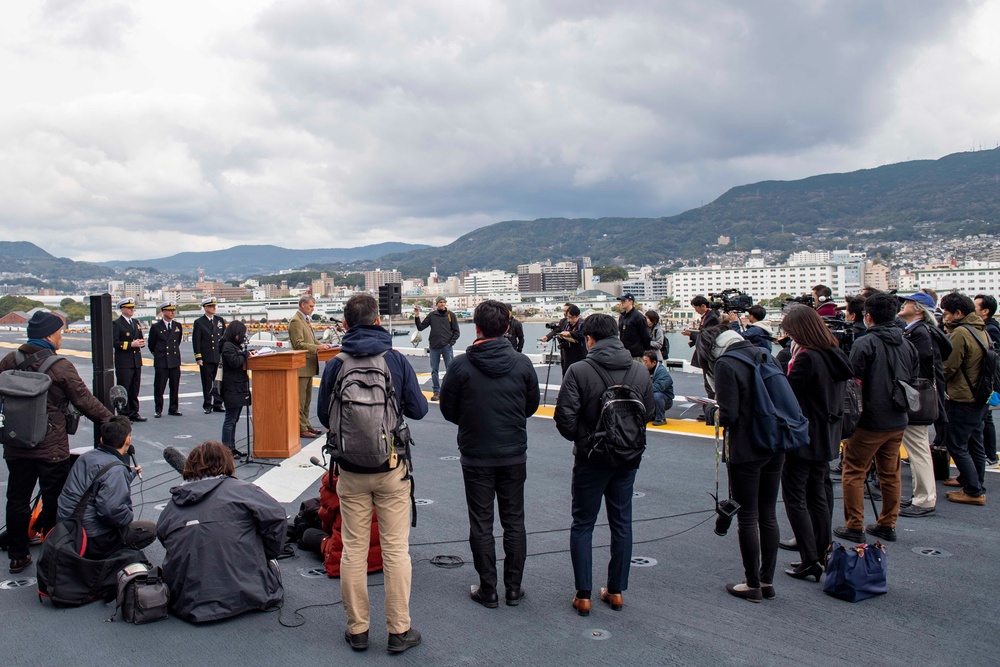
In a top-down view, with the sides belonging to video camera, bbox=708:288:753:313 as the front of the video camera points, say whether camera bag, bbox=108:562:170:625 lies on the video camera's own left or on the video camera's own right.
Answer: on the video camera's own left

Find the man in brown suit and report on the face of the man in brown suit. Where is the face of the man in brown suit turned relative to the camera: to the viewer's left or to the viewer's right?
to the viewer's right

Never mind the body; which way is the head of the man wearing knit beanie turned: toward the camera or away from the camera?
away from the camera

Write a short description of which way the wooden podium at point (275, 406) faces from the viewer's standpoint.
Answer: facing to the right of the viewer

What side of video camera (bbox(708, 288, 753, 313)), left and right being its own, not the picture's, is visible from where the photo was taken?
left

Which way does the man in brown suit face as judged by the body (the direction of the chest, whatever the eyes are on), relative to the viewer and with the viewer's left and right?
facing to the right of the viewer

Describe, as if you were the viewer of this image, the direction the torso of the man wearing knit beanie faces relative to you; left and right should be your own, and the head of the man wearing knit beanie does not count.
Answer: facing away from the viewer and to the right of the viewer
